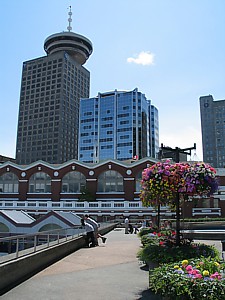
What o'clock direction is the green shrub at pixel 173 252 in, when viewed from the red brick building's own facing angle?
The green shrub is roughly at 12 o'clock from the red brick building.

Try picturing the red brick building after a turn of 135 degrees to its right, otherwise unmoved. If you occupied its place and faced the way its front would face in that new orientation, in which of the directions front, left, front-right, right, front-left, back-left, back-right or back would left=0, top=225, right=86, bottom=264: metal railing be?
back-left

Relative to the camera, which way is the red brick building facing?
toward the camera

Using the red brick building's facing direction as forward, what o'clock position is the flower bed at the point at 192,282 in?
The flower bed is roughly at 12 o'clock from the red brick building.

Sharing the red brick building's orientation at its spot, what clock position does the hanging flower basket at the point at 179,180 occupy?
The hanging flower basket is roughly at 12 o'clock from the red brick building.
